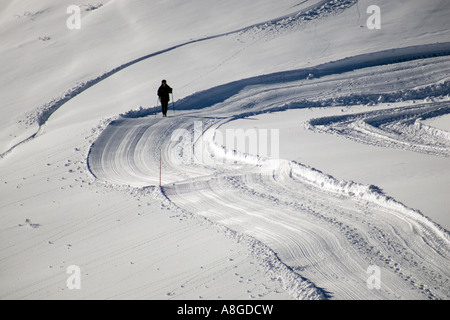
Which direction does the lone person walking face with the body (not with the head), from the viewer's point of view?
toward the camera
